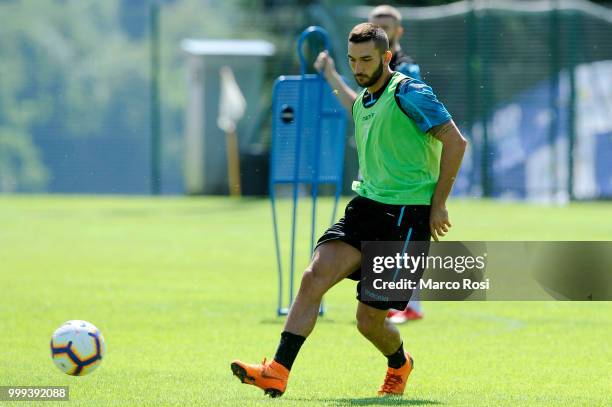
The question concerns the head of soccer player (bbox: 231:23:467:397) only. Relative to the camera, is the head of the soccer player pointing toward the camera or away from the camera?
toward the camera

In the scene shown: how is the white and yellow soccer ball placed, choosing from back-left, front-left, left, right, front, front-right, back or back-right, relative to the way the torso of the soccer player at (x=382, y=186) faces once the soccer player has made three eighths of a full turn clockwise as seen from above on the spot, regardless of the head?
left

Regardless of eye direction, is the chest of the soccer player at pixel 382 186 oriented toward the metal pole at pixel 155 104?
no

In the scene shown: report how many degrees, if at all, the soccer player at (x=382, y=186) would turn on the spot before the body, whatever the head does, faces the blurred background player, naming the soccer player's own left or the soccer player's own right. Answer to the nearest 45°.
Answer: approximately 135° to the soccer player's own right

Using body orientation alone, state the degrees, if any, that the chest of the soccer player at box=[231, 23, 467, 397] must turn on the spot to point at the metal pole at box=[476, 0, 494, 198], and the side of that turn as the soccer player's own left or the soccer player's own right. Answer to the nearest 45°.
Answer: approximately 135° to the soccer player's own right

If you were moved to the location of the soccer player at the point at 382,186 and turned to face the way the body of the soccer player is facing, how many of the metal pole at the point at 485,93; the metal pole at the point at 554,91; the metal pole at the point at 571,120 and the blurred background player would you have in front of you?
0

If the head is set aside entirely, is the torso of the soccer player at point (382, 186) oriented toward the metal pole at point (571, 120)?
no

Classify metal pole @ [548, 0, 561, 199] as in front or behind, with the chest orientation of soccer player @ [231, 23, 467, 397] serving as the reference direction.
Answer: behind
